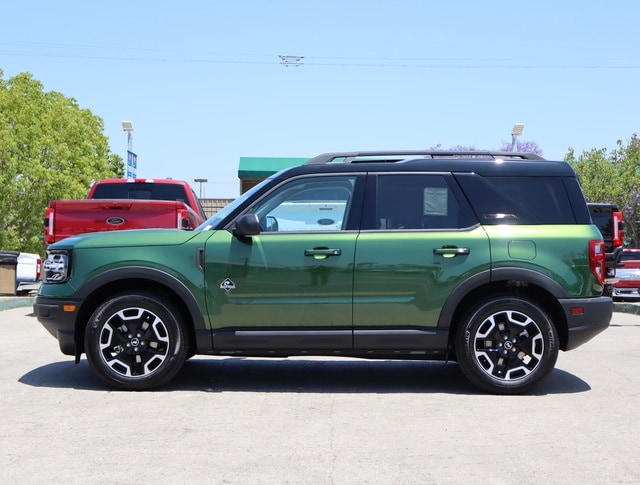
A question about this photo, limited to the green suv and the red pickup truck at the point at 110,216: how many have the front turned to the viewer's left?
1

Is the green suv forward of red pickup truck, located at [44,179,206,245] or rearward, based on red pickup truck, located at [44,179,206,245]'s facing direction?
rearward

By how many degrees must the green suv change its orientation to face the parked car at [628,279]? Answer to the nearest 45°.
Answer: approximately 135° to its right

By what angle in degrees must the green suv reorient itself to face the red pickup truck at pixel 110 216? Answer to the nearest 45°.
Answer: approximately 45° to its right

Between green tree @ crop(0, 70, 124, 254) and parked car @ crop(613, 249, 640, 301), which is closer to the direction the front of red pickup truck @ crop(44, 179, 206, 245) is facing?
the green tree

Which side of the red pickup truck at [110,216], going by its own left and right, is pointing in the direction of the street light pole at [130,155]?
front

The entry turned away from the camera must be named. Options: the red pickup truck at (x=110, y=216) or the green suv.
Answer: the red pickup truck

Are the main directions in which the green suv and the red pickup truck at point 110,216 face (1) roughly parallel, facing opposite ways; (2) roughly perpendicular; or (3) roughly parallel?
roughly perpendicular

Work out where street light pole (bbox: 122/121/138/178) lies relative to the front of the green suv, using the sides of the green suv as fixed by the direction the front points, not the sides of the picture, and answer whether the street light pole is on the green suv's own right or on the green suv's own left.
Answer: on the green suv's own right

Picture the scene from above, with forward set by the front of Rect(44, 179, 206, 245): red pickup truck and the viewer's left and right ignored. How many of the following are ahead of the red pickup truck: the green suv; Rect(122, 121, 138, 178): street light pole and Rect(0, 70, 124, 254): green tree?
2

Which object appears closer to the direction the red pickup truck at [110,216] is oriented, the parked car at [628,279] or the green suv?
the parked car

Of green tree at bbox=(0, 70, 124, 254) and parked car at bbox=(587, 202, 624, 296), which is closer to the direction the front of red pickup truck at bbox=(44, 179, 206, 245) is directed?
the green tree

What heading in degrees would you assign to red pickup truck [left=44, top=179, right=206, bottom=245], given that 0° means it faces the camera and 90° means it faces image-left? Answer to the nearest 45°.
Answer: approximately 180°

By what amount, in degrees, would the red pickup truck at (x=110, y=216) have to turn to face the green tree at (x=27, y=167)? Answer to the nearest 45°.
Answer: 0° — it already faces it

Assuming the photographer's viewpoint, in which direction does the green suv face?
facing to the left of the viewer
